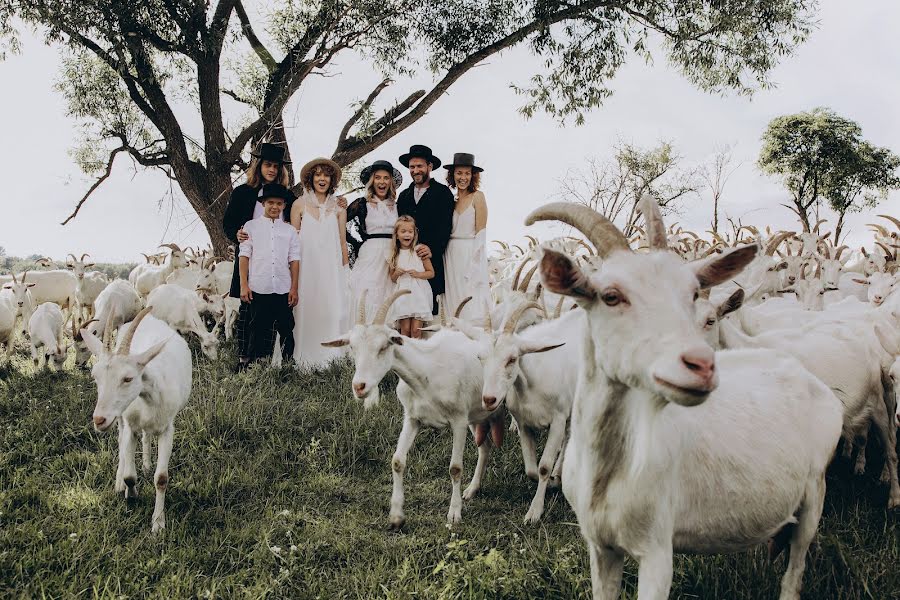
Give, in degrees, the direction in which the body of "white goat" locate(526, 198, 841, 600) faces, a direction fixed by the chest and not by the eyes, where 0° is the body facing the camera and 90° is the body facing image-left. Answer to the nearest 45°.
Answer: approximately 45°

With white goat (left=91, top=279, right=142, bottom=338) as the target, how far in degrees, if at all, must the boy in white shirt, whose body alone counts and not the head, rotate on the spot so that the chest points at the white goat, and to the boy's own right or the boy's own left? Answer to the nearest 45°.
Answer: approximately 135° to the boy's own right

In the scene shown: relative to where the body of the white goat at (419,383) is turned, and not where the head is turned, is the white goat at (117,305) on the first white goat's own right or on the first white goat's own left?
on the first white goat's own right

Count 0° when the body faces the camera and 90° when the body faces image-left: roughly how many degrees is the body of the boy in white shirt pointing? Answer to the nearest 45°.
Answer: approximately 0°

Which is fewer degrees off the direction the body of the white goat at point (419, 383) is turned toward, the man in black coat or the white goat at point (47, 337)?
the white goat

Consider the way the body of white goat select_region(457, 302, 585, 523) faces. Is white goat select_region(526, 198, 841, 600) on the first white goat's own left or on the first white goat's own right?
on the first white goat's own left

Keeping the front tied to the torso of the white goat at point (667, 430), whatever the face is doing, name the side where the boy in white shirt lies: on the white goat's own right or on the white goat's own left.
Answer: on the white goat's own right

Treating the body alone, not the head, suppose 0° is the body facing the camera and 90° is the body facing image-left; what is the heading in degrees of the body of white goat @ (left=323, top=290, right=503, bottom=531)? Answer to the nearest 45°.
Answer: approximately 45°

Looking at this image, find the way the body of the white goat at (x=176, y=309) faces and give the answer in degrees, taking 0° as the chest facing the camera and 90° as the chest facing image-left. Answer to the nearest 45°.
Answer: approximately 315°

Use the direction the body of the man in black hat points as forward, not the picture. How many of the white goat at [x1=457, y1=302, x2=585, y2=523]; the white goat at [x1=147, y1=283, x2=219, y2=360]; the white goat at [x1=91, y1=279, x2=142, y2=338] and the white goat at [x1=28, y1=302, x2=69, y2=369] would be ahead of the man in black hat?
1
